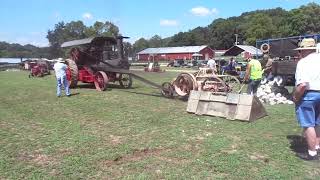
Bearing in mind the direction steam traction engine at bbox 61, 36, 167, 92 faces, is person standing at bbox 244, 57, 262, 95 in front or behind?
in front

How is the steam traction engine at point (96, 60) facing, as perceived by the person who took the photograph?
facing the viewer and to the right of the viewer

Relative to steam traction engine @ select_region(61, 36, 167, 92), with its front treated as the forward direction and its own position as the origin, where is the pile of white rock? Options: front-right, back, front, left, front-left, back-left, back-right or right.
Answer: front

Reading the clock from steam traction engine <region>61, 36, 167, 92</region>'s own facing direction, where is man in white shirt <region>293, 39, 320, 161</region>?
The man in white shirt is roughly at 1 o'clock from the steam traction engine.

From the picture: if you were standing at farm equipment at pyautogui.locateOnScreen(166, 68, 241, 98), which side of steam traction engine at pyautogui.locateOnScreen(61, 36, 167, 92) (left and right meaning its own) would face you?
front
